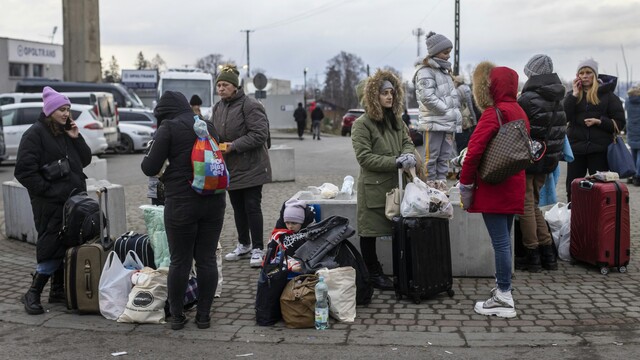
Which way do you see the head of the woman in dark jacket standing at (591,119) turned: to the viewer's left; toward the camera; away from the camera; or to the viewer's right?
toward the camera

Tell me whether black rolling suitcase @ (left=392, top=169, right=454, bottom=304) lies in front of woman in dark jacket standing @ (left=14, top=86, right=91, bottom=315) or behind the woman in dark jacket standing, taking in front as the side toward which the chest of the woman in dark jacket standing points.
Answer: in front

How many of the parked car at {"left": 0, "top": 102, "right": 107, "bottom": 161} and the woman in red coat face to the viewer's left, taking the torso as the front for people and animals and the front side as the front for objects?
2

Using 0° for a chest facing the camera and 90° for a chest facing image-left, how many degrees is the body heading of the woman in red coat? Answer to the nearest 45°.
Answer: approximately 90°

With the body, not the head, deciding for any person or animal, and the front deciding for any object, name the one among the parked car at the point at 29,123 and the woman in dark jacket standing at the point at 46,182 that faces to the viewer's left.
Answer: the parked car

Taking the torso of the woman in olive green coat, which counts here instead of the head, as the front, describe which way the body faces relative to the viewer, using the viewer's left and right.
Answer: facing the viewer and to the right of the viewer

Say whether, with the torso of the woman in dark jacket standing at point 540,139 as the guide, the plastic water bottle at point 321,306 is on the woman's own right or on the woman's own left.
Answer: on the woman's own left

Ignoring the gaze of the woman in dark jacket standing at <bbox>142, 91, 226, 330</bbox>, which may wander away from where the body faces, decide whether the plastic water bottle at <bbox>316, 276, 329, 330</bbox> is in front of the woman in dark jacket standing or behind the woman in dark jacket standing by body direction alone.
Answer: behind

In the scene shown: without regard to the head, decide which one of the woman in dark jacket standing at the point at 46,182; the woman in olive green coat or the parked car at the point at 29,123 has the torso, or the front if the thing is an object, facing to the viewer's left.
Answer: the parked car

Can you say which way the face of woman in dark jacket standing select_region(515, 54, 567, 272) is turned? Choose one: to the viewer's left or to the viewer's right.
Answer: to the viewer's left

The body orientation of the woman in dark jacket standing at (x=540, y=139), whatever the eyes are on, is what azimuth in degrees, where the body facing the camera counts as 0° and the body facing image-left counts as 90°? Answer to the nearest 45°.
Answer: approximately 135°
